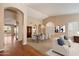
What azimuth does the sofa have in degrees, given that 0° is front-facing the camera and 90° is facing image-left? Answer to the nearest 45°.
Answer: approximately 45°
